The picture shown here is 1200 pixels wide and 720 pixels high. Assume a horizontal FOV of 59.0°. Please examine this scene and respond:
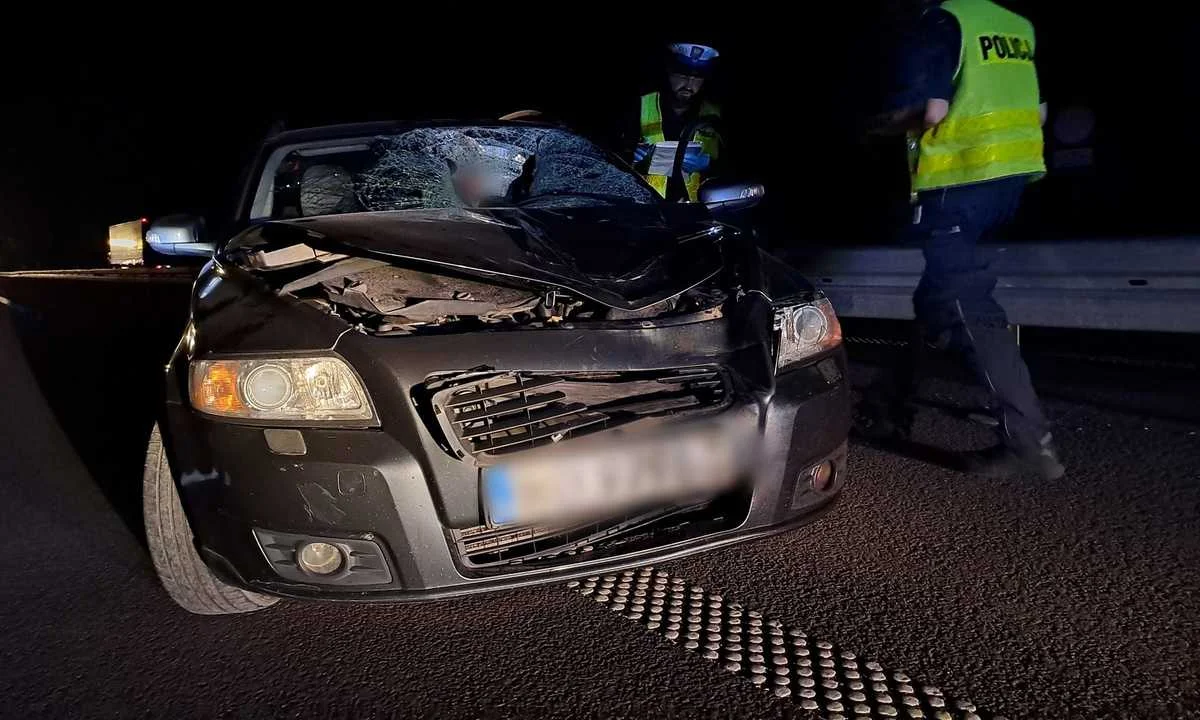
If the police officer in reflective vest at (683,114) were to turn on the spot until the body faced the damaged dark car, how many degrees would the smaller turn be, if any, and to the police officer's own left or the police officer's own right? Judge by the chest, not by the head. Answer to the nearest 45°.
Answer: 0° — they already face it

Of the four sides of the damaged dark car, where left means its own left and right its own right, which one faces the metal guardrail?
left

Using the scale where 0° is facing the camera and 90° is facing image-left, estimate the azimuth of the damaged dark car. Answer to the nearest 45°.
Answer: approximately 315°

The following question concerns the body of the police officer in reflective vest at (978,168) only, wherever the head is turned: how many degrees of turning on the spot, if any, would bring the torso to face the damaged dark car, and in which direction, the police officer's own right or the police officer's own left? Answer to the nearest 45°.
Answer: approximately 90° to the police officer's own left

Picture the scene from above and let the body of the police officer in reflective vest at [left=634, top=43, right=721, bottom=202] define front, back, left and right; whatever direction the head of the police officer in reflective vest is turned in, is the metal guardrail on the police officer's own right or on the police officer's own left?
on the police officer's own left

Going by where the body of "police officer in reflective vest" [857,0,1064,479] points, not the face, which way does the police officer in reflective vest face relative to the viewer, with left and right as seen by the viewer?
facing away from the viewer and to the left of the viewer

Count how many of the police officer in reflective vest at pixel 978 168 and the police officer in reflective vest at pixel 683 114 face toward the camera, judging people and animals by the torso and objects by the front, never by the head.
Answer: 1

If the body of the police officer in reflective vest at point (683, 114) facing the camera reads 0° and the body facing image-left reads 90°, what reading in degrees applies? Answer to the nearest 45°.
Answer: approximately 0°

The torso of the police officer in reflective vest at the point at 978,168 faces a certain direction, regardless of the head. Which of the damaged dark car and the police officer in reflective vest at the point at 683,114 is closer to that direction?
the police officer in reflective vest

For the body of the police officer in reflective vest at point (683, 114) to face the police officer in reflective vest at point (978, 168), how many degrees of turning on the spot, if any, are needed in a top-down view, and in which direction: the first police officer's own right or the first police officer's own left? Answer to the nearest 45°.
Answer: approximately 45° to the first police officer's own left
